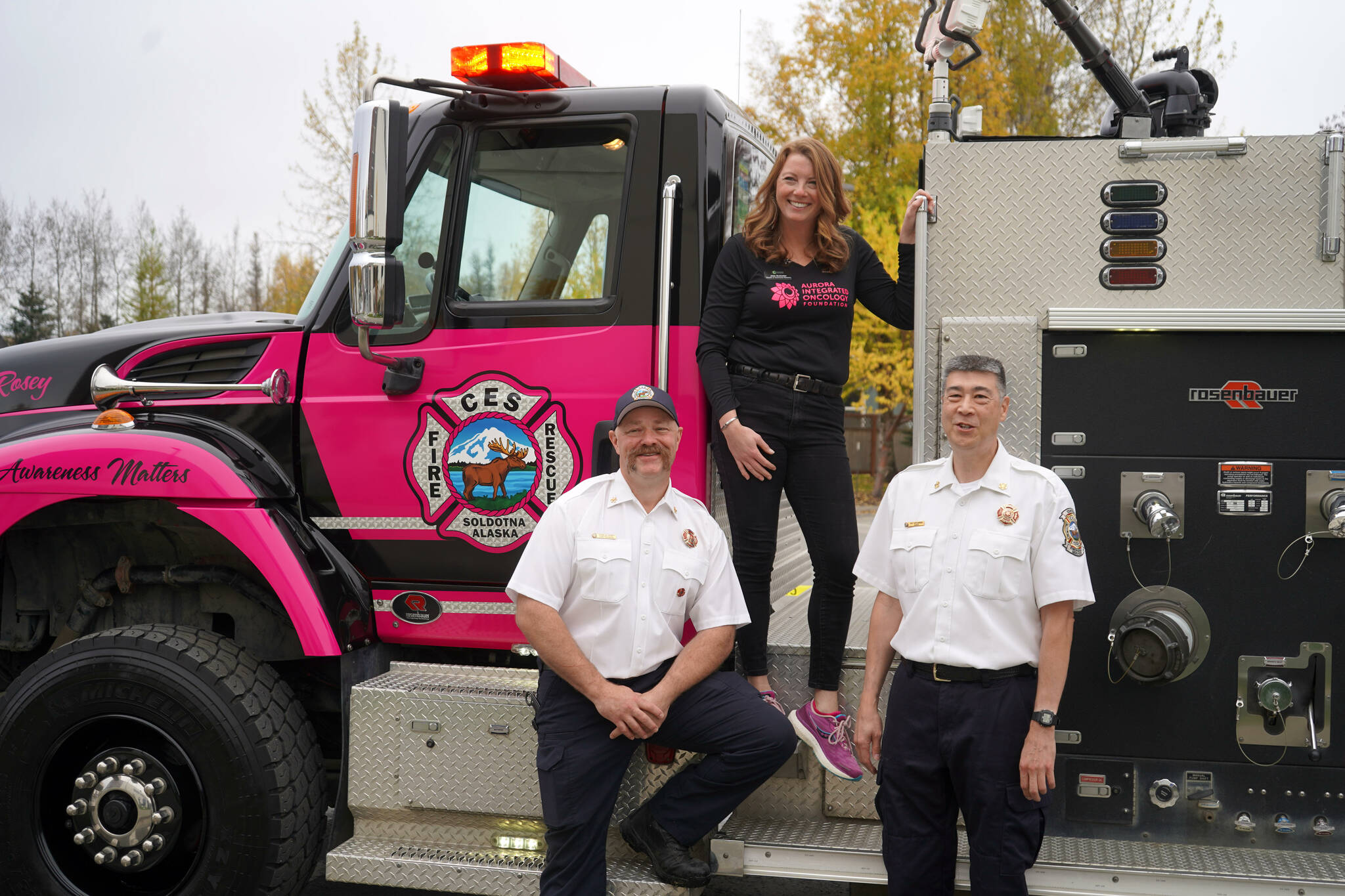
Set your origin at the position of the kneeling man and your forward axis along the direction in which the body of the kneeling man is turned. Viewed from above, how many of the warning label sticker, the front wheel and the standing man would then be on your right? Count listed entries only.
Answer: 1

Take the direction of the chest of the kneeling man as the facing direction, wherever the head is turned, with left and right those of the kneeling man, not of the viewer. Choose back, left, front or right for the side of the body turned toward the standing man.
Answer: left

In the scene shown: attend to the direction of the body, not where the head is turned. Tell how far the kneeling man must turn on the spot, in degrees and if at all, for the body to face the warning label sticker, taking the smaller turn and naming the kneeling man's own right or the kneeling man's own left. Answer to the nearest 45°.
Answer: approximately 90° to the kneeling man's own left

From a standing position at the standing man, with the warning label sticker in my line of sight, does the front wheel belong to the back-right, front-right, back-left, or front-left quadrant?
back-left

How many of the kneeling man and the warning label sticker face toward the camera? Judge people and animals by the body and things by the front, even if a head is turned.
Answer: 2

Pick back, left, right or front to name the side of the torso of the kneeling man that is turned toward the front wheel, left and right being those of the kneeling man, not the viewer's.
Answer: right

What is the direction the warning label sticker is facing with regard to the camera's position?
facing the viewer
